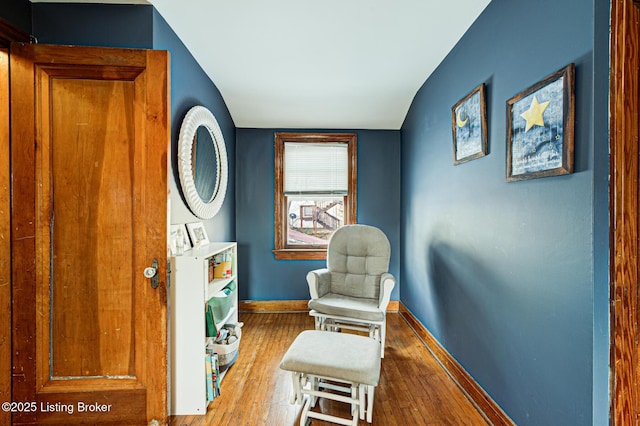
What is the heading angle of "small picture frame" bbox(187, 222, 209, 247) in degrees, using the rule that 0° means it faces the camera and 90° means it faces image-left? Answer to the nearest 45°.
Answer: approximately 315°

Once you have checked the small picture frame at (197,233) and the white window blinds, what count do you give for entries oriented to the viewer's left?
0

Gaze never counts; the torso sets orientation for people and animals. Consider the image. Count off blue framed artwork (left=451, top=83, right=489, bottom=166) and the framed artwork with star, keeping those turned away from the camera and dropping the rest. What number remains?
0

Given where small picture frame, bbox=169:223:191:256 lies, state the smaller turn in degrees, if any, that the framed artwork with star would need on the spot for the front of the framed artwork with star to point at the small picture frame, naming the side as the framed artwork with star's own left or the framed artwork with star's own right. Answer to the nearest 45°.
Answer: approximately 45° to the framed artwork with star's own right

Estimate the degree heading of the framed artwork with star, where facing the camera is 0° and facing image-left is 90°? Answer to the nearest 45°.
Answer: approximately 45°

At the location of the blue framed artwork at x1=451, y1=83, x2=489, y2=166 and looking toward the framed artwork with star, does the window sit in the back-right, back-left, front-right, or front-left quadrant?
back-right

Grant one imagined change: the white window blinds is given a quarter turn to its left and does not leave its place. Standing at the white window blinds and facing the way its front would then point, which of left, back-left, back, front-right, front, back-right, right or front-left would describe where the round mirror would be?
back-right

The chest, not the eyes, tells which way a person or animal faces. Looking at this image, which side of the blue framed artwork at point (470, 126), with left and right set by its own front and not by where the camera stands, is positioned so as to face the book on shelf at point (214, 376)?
front

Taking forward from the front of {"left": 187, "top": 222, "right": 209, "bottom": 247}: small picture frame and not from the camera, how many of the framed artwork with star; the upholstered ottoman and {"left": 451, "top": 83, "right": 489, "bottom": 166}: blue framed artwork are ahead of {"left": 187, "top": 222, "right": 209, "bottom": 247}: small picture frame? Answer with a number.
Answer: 3
